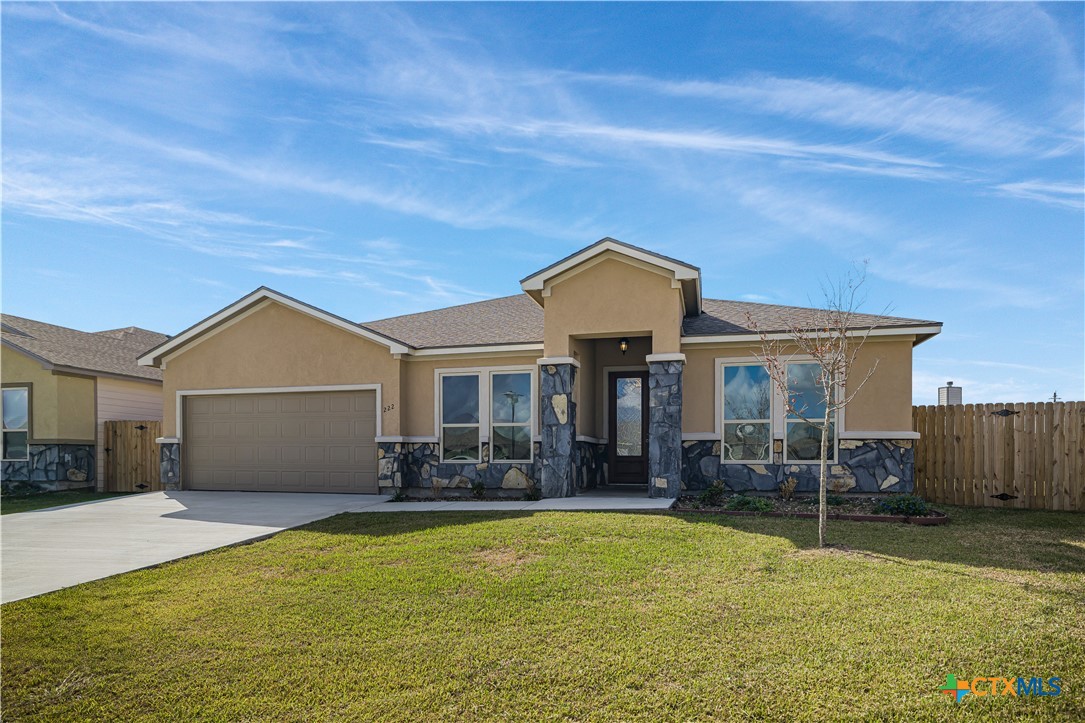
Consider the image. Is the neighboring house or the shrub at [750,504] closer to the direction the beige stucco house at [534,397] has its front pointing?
the shrub

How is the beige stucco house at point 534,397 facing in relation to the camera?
toward the camera
